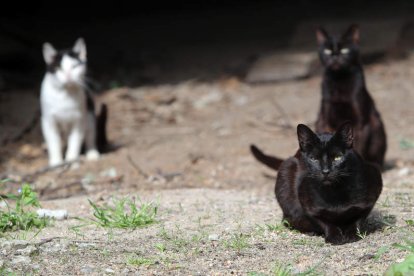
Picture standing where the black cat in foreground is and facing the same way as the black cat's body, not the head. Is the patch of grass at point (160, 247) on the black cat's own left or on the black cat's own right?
on the black cat's own right

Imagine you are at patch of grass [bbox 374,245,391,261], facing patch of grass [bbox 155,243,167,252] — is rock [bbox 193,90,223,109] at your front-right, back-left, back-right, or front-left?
front-right

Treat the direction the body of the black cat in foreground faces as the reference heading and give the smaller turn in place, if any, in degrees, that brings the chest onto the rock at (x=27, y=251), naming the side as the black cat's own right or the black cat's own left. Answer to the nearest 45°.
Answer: approximately 90° to the black cat's own right

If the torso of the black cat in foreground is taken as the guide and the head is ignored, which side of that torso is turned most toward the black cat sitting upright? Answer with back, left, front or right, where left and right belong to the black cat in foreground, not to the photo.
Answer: back

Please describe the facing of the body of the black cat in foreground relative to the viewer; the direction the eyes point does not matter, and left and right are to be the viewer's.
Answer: facing the viewer

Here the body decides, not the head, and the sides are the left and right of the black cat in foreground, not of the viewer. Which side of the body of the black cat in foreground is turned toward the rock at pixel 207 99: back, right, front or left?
back

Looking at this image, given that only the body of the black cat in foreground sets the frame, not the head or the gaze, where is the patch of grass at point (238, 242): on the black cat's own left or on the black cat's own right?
on the black cat's own right

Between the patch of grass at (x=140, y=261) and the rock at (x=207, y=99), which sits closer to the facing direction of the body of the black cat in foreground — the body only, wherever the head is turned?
the patch of grass

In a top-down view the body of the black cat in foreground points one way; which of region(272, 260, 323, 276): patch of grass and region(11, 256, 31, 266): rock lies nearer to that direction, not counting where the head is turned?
the patch of grass

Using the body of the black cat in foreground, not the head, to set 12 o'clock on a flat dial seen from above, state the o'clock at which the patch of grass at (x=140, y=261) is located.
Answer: The patch of grass is roughly at 2 o'clock from the black cat in foreground.

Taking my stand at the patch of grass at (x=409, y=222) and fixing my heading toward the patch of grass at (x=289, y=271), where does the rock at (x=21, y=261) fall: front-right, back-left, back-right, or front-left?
front-right
